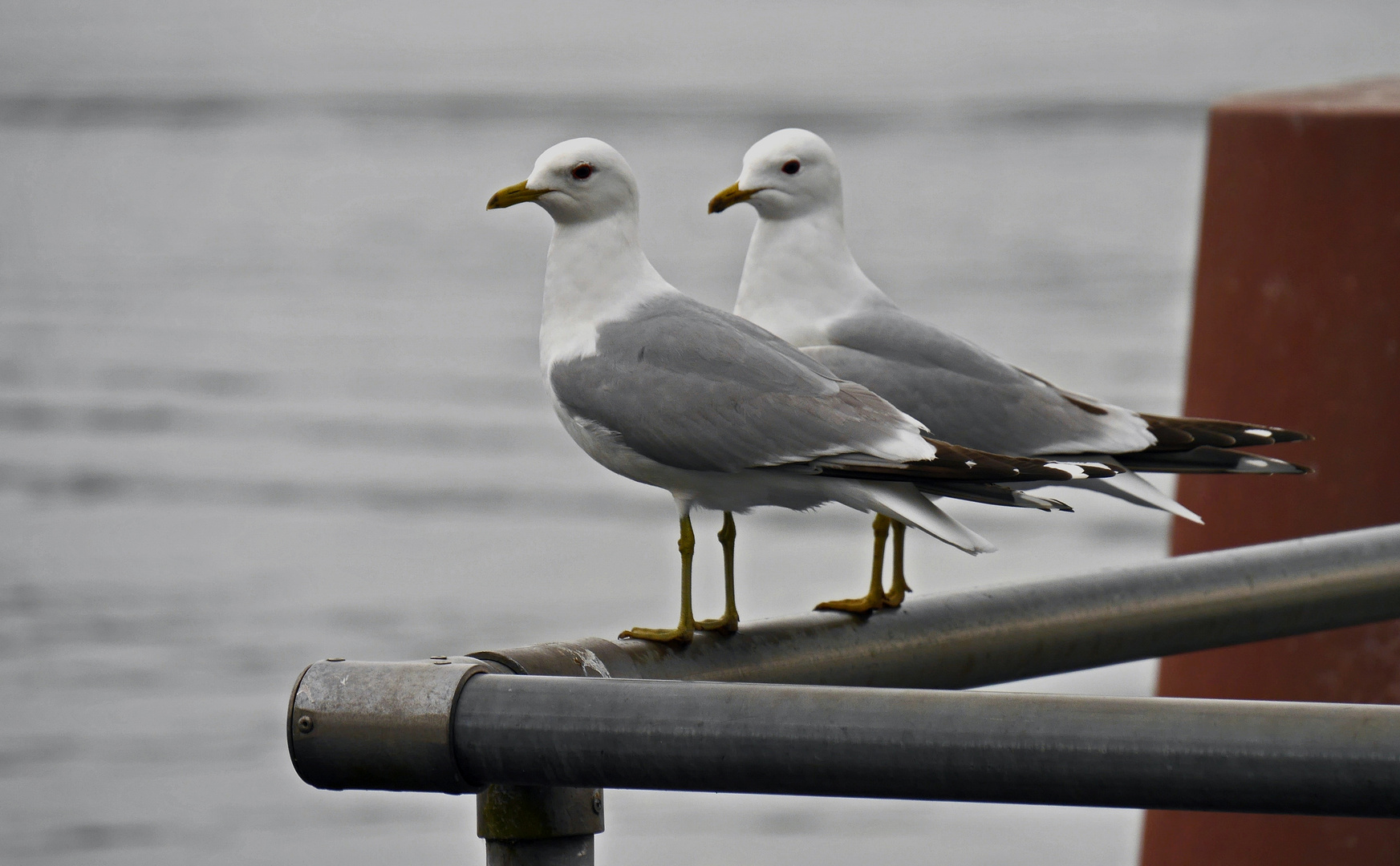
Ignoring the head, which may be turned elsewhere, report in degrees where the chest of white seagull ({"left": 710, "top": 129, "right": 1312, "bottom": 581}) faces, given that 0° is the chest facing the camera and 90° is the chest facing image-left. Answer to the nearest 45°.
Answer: approximately 90°

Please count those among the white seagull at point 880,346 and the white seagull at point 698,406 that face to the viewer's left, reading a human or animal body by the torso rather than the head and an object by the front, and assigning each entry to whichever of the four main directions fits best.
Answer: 2

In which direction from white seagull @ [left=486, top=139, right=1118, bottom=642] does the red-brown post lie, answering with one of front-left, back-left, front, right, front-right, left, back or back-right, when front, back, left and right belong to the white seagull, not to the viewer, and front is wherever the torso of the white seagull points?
back-right

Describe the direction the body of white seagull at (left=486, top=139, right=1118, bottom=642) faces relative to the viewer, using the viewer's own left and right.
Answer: facing to the left of the viewer

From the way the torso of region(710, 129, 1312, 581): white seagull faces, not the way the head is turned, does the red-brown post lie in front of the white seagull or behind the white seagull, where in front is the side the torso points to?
behind
